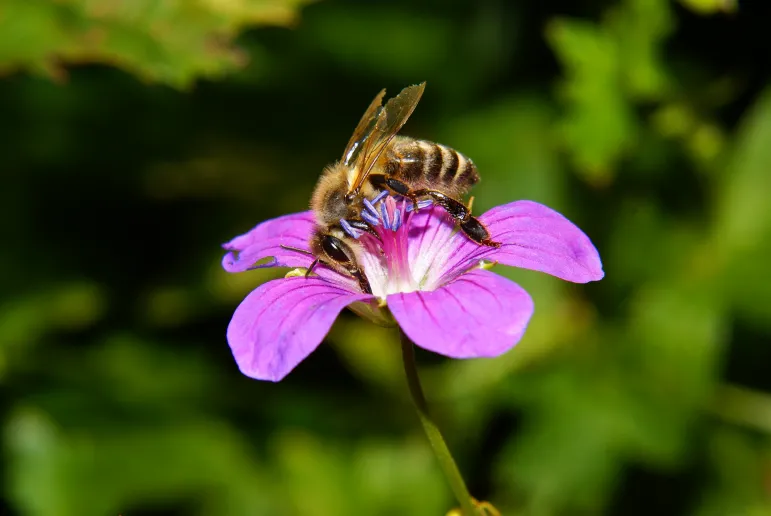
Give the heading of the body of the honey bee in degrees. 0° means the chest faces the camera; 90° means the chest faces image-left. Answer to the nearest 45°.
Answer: approximately 90°
